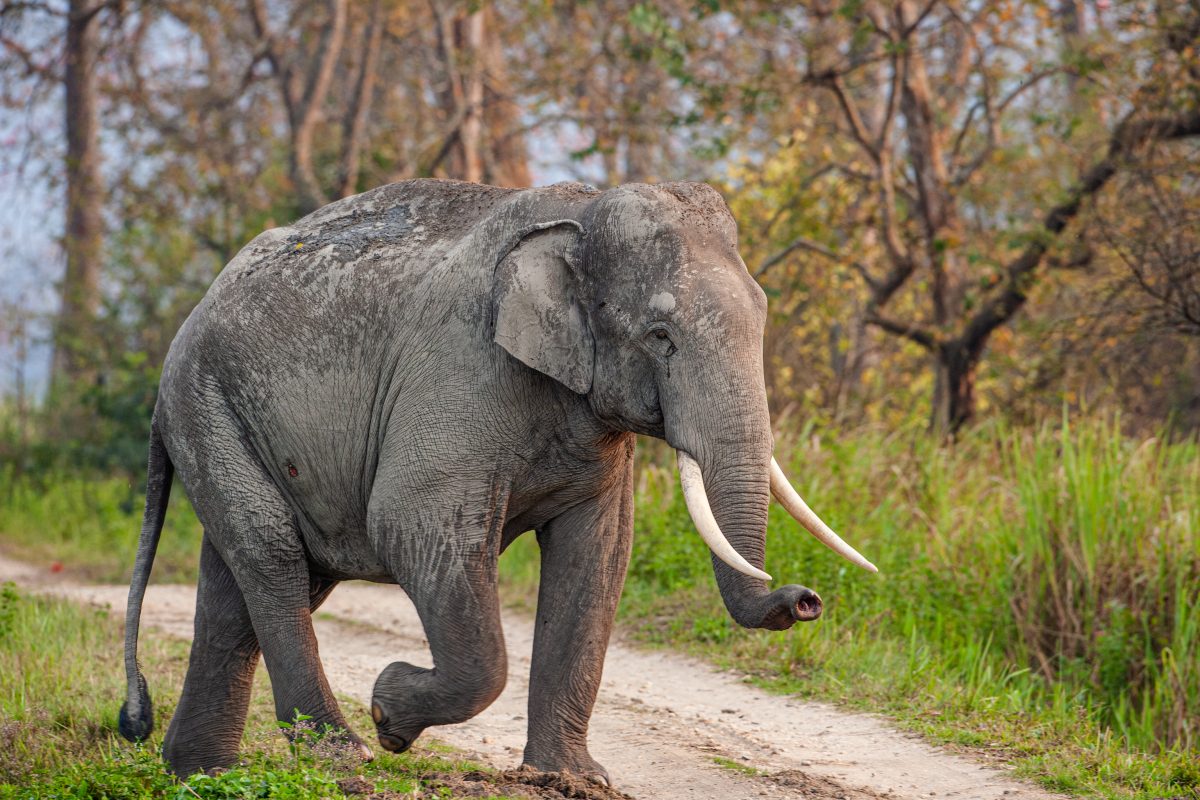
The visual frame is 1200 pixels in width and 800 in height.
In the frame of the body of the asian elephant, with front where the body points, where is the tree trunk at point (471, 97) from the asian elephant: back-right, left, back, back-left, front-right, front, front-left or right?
back-left

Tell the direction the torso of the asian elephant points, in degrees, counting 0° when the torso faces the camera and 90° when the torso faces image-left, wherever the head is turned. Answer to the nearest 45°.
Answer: approximately 315°

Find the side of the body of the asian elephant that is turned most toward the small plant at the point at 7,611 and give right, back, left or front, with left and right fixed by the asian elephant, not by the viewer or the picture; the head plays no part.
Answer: back

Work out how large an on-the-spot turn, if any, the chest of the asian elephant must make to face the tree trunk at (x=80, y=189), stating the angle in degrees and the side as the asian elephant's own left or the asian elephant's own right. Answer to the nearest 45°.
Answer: approximately 135° to the asian elephant's own left

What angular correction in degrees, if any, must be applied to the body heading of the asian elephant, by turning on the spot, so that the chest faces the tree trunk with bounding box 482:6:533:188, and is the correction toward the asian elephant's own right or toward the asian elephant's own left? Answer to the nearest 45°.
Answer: approximately 135° to the asian elephant's own left
